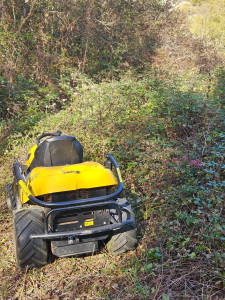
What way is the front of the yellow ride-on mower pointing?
away from the camera
